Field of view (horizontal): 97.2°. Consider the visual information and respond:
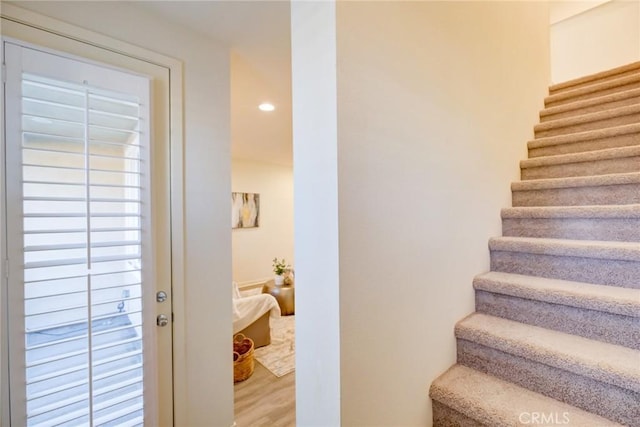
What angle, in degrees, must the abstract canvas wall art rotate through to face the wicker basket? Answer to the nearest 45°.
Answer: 0° — it already faces it

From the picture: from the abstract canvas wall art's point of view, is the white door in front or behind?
in front

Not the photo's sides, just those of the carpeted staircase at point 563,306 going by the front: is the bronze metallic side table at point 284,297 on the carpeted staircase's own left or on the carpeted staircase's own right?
on the carpeted staircase's own right

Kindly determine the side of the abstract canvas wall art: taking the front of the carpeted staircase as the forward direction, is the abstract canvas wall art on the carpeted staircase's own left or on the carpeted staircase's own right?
on the carpeted staircase's own right

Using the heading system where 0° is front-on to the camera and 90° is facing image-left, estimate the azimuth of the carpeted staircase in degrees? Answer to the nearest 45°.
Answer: approximately 45°

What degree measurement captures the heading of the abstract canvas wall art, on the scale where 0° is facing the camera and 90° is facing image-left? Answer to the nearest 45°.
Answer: approximately 0°

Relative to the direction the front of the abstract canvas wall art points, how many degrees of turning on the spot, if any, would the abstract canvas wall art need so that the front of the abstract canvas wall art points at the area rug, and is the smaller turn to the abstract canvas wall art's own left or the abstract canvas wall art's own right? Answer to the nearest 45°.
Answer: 0° — it already faces it
